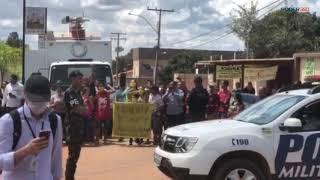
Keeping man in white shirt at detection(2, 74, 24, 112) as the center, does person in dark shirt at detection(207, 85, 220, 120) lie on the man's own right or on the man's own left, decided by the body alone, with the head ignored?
on the man's own left

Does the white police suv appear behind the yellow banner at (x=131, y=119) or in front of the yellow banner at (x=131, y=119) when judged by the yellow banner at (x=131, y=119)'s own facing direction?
in front

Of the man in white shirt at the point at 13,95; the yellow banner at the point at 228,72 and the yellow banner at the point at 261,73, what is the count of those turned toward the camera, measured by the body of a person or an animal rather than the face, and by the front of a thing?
3

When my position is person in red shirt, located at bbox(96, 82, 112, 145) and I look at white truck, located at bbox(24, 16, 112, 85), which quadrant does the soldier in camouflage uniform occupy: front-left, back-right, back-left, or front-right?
back-left

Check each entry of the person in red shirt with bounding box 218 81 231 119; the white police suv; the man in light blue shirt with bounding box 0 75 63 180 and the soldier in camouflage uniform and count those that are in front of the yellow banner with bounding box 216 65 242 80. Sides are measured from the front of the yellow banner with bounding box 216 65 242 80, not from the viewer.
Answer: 4

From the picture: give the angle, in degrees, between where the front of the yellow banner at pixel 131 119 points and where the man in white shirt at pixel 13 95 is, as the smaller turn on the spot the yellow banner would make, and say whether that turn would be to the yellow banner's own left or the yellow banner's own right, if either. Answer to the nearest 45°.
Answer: approximately 90° to the yellow banner's own right

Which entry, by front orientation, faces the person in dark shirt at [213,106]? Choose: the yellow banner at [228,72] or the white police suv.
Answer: the yellow banner

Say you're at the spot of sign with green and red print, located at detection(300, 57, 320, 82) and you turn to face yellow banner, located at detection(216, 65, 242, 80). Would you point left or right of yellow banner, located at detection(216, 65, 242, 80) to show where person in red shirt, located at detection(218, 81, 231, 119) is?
left

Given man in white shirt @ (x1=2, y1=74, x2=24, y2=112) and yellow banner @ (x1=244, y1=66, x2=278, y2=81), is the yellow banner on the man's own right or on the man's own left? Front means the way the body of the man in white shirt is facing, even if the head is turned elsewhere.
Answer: on the man's own left

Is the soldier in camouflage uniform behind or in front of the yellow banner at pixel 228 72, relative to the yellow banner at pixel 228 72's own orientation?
in front
